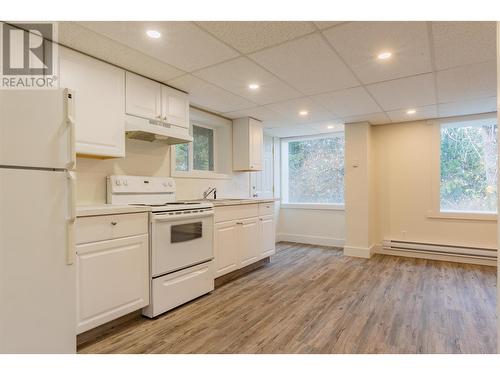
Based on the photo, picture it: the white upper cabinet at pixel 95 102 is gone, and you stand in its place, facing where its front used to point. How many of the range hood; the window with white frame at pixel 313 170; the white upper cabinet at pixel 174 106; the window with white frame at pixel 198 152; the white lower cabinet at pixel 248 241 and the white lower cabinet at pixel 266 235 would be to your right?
0

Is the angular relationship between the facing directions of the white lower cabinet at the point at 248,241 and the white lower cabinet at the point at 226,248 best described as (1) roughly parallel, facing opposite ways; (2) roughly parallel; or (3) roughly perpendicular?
roughly parallel

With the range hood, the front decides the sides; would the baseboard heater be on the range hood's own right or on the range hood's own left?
on the range hood's own left

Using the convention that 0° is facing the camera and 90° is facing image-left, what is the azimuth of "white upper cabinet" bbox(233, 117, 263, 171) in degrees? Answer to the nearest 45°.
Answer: approximately 315°

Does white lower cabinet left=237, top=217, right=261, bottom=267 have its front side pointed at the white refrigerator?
no

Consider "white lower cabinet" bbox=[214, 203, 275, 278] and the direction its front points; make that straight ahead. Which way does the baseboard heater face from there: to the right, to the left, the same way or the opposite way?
to the right

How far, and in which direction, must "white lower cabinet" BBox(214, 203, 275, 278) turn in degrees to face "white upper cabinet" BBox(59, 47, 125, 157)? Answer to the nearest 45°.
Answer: approximately 90° to its right

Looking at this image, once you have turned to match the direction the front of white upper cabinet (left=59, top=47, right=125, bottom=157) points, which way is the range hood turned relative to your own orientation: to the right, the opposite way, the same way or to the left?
the same way

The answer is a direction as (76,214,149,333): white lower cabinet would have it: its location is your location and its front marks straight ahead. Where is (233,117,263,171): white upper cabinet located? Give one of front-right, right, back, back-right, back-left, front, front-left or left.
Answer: left

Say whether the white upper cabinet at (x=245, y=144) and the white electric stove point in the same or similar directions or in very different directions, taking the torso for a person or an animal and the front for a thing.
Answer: same or similar directions

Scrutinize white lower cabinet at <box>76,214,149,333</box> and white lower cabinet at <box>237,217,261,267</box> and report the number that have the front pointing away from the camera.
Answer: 0

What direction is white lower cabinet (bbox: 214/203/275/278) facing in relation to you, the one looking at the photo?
facing the viewer and to the right of the viewer

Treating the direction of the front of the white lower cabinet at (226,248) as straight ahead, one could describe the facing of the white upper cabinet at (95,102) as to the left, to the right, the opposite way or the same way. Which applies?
the same way

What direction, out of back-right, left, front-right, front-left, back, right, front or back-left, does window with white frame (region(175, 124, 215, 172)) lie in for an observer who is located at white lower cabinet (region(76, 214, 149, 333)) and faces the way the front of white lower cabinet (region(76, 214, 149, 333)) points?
left

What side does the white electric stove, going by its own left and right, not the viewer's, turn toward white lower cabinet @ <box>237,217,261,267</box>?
left

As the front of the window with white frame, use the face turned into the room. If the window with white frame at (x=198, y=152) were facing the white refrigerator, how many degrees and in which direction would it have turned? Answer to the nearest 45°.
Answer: approximately 45° to its right

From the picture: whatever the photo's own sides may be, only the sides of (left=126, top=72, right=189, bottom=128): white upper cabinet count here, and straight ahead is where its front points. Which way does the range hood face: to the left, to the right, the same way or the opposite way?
the same way
